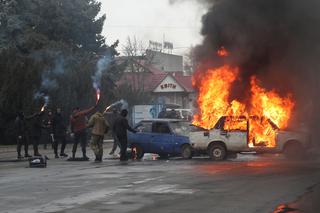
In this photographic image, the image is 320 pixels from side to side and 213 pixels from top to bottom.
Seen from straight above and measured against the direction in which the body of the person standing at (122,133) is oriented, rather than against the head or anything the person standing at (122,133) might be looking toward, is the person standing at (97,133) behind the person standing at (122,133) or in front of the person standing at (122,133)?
behind

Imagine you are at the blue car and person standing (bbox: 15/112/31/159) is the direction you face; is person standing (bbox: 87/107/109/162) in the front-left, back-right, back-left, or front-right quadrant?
front-left

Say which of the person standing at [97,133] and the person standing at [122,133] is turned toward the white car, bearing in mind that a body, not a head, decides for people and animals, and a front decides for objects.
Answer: the person standing at [122,133]

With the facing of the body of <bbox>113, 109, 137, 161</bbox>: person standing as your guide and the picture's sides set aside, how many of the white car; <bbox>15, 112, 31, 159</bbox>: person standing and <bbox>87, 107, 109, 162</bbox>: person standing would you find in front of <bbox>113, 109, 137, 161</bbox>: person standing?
1
